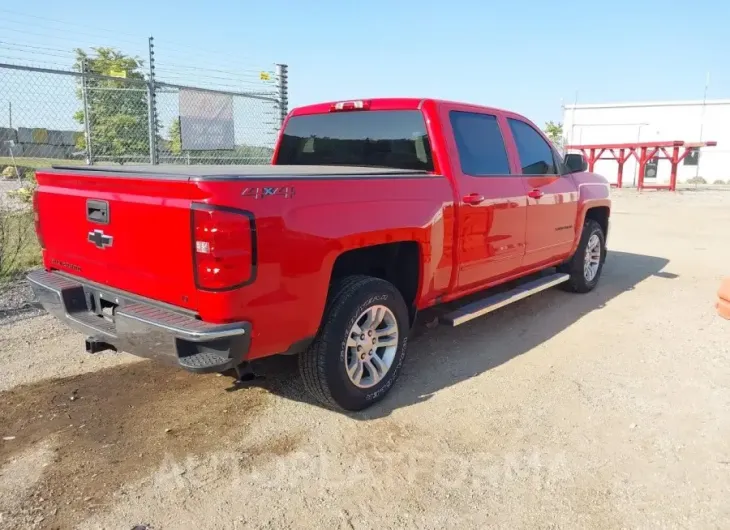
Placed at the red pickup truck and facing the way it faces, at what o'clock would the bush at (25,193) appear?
The bush is roughly at 9 o'clock from the red pickup truck.

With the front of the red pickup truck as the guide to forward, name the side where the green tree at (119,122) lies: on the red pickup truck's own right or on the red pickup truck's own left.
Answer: on the red pickup truck's own left

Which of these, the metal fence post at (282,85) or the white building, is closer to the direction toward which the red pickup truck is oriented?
the white building

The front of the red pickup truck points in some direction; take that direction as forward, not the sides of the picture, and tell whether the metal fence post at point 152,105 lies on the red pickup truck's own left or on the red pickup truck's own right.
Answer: on the red pickup truck's own left

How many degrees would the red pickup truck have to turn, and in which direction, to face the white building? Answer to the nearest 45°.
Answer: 0° — it already faces it

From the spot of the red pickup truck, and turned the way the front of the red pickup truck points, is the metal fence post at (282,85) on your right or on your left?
on your left

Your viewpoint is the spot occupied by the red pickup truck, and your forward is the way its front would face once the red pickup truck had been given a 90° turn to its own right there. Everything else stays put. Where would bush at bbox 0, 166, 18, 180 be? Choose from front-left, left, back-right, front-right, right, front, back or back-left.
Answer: back

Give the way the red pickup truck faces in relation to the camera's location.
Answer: facing away from the viewer and to the right of the viewer
